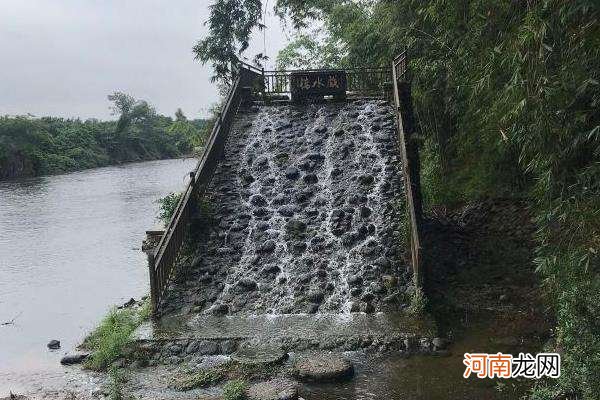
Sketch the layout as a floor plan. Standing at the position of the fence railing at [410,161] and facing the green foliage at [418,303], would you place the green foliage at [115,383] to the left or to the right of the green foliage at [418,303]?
right

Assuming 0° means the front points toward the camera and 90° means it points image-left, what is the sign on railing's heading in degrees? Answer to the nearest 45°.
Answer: approximately 0°

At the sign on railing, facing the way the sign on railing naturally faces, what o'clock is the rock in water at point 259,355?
The rock in water is roughly at 12 o'clock from the sign on railing.

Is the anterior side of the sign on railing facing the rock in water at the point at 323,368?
yes

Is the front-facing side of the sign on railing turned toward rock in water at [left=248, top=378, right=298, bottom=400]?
yes
